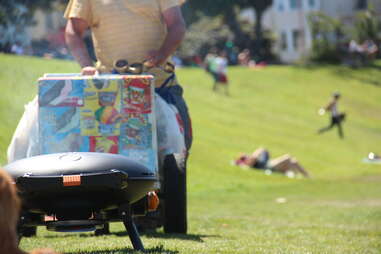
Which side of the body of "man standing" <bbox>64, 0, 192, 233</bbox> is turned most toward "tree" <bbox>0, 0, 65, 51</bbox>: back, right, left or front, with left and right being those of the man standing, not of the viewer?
back

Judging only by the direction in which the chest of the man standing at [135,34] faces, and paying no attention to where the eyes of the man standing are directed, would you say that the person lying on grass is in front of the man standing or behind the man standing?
behind

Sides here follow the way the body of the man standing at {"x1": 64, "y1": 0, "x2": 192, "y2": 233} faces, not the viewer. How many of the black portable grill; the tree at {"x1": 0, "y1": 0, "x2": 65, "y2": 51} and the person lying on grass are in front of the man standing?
1

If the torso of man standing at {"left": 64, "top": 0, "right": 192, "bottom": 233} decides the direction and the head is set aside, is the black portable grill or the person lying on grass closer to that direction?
the black portable grill

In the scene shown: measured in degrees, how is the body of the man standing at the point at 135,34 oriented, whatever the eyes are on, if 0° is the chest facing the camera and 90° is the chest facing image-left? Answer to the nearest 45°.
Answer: approximately 0°
